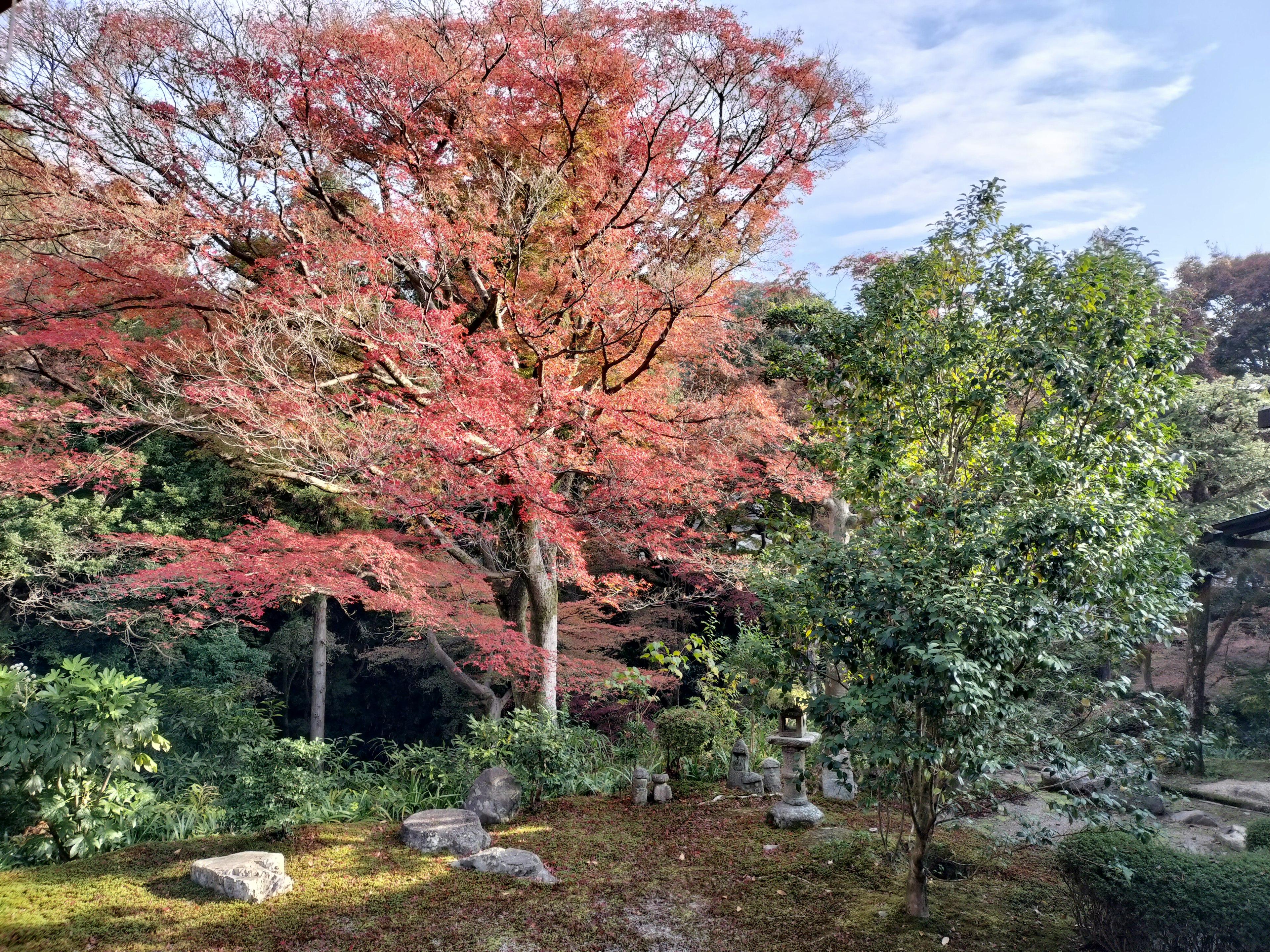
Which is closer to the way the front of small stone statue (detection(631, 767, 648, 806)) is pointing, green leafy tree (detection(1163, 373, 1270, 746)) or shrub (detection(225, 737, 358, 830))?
the shrub

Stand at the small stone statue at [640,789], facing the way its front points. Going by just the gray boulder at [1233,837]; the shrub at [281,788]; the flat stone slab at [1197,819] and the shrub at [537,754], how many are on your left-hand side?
2

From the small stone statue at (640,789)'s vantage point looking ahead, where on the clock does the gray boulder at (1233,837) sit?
The gray boulder is roughly at 9 o'clock from the small stone statue.

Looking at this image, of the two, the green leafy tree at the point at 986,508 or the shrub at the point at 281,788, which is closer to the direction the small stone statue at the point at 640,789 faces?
the green leafy tree

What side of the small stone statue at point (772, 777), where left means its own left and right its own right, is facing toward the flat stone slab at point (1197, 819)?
left

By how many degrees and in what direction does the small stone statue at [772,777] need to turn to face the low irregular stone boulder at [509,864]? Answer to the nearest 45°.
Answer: approximately 45° to its right

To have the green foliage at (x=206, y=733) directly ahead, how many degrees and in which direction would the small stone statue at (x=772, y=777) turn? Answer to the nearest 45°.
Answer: approximately 90° to its right

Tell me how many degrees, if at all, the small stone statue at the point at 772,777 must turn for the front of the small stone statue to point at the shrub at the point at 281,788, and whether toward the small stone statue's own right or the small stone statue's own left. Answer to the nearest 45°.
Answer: approximately 45° to the small stone statue's own right

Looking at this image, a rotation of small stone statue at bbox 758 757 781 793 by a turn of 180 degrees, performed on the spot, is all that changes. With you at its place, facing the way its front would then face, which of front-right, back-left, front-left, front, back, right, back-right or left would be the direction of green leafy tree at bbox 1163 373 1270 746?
front-right

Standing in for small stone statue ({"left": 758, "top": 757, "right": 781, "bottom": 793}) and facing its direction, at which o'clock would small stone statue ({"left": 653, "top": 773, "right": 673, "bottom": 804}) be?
small stone statue ({"left": 653, "top": 773, "right": 673, "bottom": 804}) is roughly at 2 o'clock from small stone statue ({"left": 758, "top": 757, "right": 781, "bottom": 793}).

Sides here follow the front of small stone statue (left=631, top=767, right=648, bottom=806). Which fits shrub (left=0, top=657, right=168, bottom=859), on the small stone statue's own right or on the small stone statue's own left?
on the small stone statue's own right

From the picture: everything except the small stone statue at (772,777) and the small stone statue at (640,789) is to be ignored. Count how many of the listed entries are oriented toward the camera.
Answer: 2
